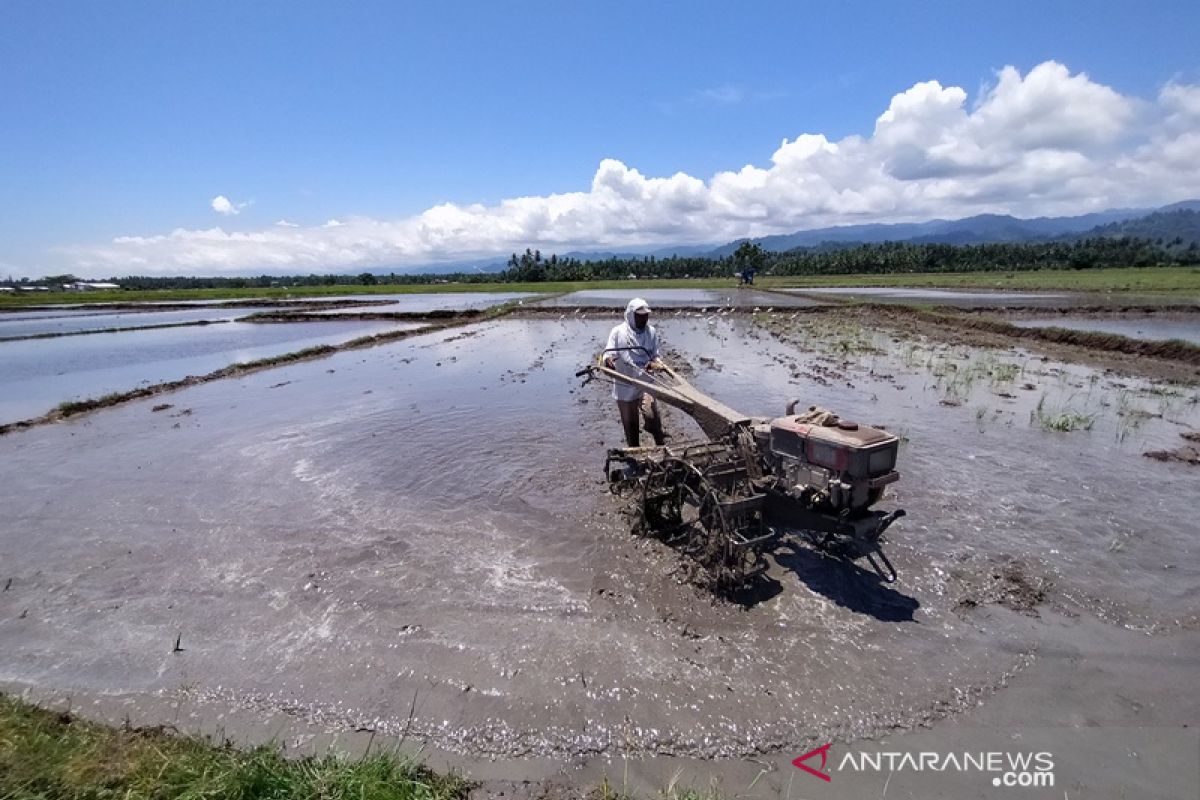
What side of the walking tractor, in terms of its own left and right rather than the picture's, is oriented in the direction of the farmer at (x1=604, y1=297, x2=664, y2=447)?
back

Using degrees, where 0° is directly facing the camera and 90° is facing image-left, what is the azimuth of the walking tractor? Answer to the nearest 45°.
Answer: approximately 315°
